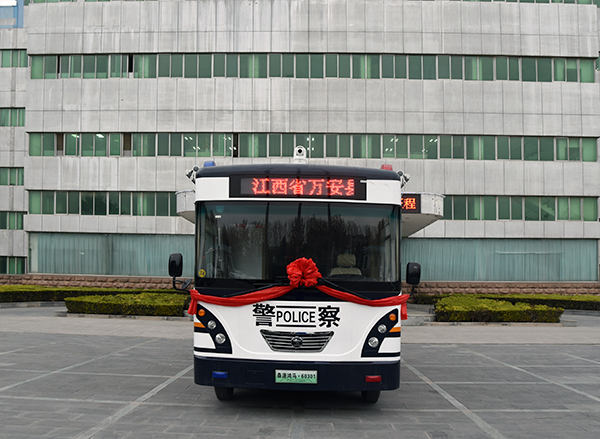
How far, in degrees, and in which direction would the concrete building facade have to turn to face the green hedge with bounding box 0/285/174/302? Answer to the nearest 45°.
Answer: approximately 90° to its right

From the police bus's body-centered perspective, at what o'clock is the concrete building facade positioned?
The concrete building facade is roughly at 6 o'clock from the police bus.

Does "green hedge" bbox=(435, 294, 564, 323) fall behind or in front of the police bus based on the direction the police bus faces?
behind

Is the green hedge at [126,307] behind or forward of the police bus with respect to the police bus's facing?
behind

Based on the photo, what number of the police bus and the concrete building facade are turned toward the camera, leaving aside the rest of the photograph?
2

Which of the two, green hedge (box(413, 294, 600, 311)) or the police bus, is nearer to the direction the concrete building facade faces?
the police bus

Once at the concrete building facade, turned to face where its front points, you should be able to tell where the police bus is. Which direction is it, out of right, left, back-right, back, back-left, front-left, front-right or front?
front

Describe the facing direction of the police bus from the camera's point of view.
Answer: facing the viewer

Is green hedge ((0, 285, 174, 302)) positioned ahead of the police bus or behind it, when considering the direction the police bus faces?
behind
